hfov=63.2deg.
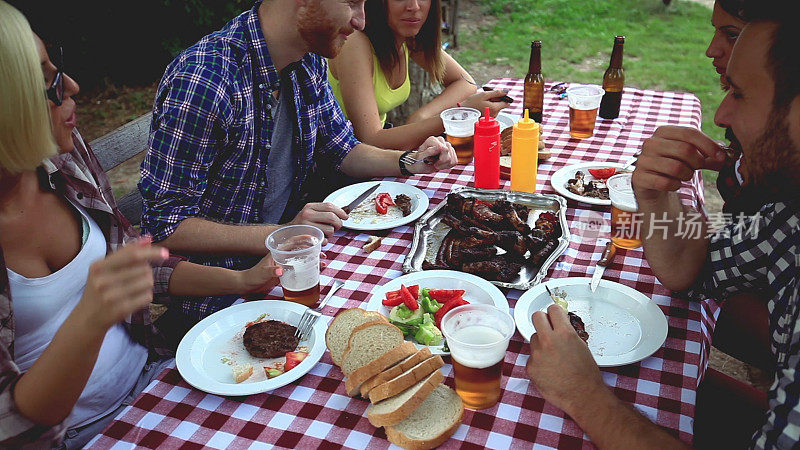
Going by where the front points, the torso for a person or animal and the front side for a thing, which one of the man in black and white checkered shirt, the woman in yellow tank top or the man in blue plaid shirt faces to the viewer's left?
the man in black and white checkered shirt

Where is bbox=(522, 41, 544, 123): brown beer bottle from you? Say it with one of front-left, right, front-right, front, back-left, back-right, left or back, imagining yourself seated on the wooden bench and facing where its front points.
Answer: front-left

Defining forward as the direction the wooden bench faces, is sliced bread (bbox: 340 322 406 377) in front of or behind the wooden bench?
in front

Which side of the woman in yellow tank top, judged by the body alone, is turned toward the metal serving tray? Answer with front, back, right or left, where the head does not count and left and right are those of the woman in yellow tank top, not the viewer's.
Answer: front

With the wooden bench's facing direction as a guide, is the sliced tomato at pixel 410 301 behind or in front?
in front

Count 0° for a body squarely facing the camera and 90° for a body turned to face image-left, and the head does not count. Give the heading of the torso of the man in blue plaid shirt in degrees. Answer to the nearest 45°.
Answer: approximately 315°

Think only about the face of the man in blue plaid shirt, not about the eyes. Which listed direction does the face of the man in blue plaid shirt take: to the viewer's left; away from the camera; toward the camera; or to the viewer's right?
to the viewer's right

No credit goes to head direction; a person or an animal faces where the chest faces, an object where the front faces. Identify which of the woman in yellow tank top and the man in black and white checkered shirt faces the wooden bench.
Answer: the man in black and white checkered shirt

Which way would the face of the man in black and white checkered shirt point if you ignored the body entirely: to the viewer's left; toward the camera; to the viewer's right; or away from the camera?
to the viewer's left

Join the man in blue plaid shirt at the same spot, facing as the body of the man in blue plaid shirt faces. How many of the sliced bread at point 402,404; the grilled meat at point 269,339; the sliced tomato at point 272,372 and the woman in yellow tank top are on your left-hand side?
1

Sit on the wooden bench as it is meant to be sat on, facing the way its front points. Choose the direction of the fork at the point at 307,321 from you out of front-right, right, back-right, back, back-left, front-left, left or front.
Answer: front-right

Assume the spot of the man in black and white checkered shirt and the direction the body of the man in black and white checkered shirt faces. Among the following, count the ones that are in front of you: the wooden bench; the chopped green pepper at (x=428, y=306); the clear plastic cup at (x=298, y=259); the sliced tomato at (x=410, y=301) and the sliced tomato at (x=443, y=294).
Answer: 5

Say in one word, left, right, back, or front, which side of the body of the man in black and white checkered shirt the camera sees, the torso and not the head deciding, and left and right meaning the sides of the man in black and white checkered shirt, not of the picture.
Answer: left

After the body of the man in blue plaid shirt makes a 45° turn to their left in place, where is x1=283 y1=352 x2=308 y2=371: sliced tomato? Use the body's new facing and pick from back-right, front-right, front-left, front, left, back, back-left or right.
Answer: right
